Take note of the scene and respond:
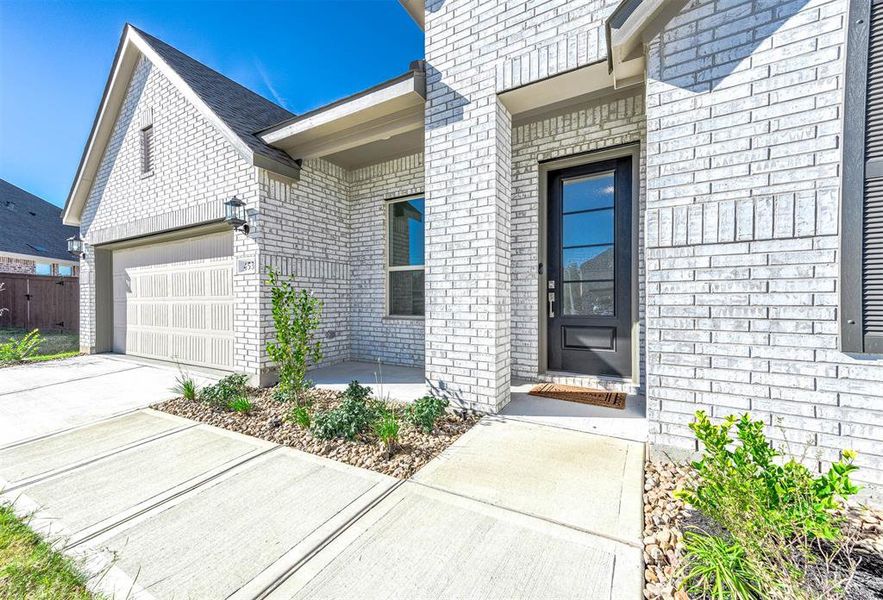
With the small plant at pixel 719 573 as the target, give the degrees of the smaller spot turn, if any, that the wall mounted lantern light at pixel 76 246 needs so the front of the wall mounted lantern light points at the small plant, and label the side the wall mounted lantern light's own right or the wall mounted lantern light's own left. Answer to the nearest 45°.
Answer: approximately 45° to the wall mounted lantern light's own left

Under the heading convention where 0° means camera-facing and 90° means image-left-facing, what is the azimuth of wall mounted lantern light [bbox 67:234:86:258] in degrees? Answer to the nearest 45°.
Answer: approximately 45°

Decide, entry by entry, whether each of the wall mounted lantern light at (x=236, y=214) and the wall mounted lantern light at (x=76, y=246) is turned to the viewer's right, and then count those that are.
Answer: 0

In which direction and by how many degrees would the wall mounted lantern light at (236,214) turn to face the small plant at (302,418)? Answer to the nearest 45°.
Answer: approximately 45° to its left

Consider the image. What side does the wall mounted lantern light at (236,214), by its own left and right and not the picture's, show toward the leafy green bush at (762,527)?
left

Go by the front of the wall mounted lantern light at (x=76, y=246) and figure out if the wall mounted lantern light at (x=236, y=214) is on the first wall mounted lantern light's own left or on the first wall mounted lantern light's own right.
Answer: on the first wall mounted lantern light's own left

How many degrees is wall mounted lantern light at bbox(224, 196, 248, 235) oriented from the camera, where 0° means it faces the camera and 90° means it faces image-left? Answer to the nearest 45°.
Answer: approximately 45°

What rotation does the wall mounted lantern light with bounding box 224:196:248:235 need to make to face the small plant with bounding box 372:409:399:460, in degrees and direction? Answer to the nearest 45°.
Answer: approximately 45° to its left

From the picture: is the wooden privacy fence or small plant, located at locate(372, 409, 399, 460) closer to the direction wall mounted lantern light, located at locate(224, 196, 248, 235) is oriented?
the small plant
